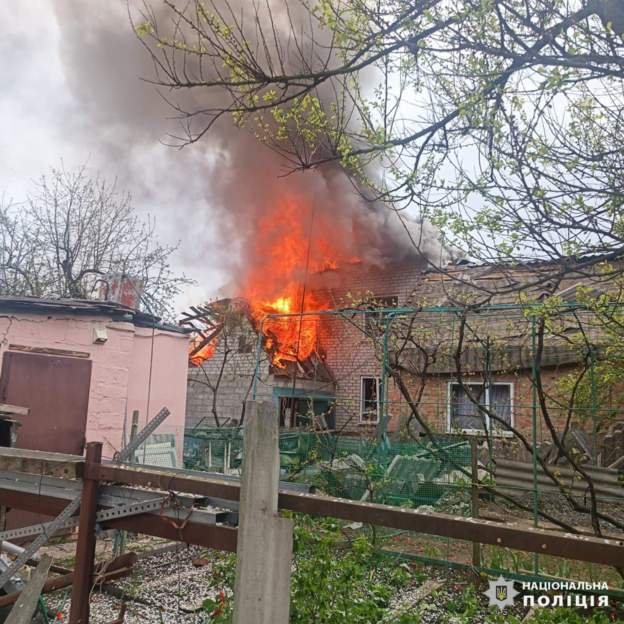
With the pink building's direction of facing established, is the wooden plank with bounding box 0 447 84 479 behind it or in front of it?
in front

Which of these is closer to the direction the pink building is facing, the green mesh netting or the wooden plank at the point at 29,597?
the wooden plank

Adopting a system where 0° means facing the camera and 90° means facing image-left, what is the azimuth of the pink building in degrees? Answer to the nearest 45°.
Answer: approximately 0°

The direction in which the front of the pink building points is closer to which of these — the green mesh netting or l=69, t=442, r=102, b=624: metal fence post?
the metal fence post

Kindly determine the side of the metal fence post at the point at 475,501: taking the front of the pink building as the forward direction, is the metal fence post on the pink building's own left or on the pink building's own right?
on the pink building's own left

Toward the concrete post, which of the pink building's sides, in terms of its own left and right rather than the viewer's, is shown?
front

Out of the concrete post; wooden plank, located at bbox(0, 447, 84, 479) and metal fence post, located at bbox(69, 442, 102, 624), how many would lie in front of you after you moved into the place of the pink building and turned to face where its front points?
3

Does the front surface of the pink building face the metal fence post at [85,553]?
yes

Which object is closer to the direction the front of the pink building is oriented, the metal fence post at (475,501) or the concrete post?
the concrete post

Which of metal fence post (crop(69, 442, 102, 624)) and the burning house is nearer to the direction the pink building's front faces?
the metal fence post

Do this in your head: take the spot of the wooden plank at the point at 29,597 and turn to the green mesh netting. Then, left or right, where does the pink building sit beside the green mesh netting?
left

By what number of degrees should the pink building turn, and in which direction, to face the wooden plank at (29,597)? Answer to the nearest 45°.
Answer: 0° — it already faces it
